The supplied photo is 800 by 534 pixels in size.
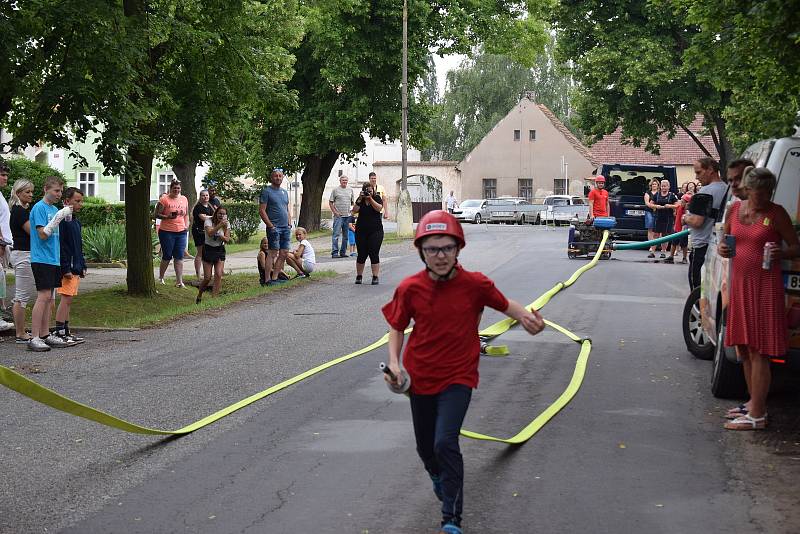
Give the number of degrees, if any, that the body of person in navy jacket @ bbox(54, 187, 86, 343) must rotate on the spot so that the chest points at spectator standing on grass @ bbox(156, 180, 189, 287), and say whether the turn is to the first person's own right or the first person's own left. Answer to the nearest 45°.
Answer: approximately 90° to the first person's own left

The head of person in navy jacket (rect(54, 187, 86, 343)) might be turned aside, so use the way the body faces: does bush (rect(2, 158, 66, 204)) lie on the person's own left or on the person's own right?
on the person's own left

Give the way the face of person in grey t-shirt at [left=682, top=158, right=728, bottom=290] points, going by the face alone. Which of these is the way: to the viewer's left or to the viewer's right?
to the viewer's left

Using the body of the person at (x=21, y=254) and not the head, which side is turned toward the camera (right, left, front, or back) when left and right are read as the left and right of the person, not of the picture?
right

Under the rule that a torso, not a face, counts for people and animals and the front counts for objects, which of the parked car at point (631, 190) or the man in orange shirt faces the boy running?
the man in orange shirt

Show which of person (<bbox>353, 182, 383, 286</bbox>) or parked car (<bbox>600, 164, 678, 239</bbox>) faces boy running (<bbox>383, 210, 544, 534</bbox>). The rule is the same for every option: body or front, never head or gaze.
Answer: the person

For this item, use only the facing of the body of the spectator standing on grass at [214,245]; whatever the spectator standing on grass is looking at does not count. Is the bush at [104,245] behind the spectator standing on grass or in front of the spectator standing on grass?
behind

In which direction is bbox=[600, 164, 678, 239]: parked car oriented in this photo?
away from the camera

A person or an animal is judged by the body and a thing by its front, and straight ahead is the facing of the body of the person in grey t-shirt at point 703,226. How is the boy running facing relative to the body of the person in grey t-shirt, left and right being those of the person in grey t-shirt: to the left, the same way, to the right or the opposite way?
to the left
